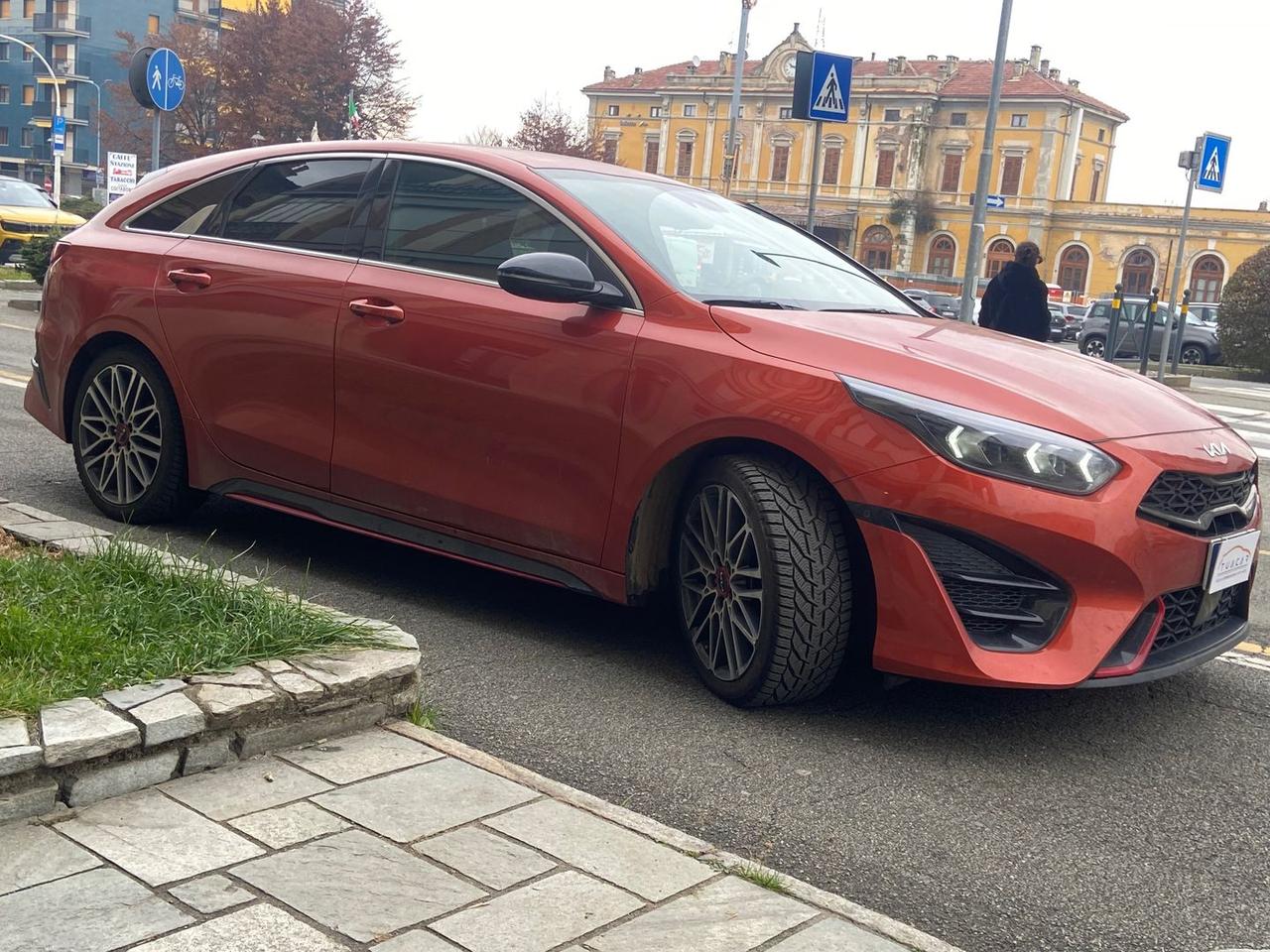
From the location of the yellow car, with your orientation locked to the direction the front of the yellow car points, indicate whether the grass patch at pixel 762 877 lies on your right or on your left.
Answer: on your right

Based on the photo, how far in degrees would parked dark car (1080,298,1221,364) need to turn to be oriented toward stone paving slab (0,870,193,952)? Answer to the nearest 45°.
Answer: approximately 90° to its right

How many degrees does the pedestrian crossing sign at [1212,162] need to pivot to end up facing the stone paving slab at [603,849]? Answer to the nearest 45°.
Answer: approximately 45° to its right

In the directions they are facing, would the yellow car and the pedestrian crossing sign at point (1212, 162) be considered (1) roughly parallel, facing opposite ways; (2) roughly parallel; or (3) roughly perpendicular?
roughly perpendicular

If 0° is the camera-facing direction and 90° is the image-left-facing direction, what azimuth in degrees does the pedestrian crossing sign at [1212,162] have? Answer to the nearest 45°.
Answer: approximately 315°

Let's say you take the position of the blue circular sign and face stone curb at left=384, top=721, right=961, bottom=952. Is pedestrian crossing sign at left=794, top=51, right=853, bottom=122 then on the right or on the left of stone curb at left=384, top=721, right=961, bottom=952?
left

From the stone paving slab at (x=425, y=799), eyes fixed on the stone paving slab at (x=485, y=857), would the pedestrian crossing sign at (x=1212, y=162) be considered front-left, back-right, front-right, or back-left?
back-left

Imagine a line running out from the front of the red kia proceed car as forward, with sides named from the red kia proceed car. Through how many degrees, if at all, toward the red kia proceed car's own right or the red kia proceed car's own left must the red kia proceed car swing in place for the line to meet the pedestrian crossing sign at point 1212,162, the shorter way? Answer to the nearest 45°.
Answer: approximately 90° to the red kia proceed car's own left
